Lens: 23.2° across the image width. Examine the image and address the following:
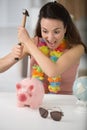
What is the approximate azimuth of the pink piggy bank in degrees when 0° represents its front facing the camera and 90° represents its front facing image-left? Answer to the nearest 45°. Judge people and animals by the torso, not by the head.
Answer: approximately 45°

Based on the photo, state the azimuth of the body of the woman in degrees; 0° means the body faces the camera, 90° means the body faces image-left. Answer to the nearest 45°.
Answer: approximately 45°

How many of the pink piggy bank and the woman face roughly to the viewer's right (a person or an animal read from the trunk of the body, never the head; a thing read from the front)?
0
